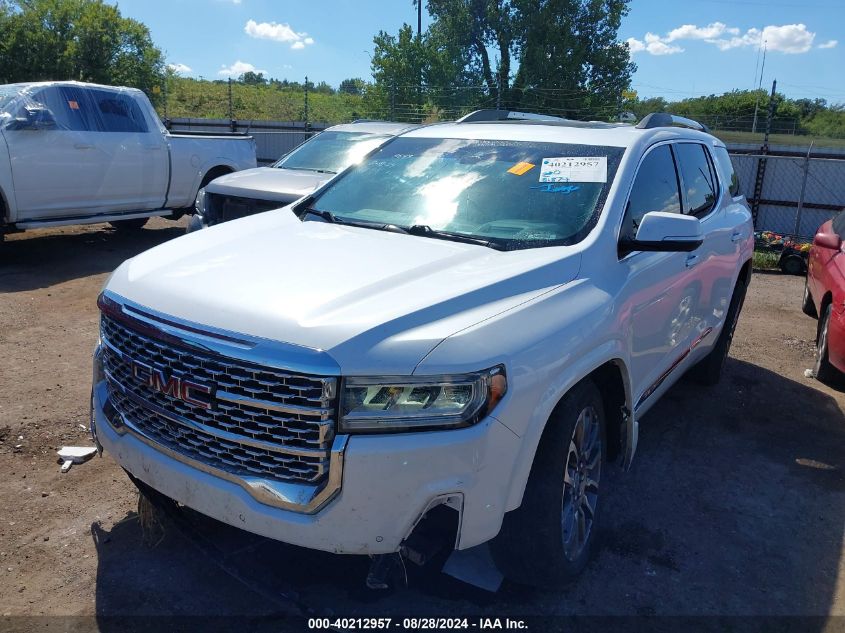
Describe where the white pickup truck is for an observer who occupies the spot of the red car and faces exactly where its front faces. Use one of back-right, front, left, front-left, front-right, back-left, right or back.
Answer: back-right

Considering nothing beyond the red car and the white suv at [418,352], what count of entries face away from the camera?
0

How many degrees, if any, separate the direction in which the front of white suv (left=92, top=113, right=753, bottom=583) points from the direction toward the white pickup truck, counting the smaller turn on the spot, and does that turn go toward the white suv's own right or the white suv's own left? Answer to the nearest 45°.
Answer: approximately 90° to the white suv's own right

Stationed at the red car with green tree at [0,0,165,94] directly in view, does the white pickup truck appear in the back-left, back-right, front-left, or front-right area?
front-left

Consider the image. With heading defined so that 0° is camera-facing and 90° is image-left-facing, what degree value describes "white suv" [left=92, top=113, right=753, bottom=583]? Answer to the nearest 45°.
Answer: approximately 45°

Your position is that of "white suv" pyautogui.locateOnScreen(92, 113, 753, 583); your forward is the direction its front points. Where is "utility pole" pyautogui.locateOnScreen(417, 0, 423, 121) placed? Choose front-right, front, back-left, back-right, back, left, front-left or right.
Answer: back-right

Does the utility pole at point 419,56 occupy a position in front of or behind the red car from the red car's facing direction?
behind

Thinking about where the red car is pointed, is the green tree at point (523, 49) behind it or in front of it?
behind

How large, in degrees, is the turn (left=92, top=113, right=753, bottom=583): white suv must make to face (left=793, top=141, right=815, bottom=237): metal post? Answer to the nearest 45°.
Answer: approximately 180°

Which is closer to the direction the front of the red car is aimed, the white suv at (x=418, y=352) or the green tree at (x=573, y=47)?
the white suv

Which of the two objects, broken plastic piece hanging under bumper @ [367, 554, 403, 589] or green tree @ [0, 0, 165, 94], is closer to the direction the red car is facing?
the broken plastic piece hanging under bumper

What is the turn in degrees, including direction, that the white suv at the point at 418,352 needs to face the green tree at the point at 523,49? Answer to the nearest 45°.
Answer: approximately 135° to its right

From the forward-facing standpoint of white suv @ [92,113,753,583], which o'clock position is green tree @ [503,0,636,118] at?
The green tree is roughly at 5 o'clock from the white suv.

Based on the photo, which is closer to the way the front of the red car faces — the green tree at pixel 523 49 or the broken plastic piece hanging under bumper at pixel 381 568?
the broken plastic piece hanging under bumper

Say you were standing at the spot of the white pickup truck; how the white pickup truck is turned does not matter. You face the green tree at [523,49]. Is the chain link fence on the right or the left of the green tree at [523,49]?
right

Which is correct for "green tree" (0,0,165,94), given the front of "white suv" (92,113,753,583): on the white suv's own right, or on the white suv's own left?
on the white suv's own right

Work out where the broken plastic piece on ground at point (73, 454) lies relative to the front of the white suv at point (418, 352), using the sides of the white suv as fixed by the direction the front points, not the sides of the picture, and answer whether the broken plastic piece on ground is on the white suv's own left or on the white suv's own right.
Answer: on the white suv's own right

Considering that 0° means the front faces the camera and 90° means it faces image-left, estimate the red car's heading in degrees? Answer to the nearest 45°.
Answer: approximately 315°
